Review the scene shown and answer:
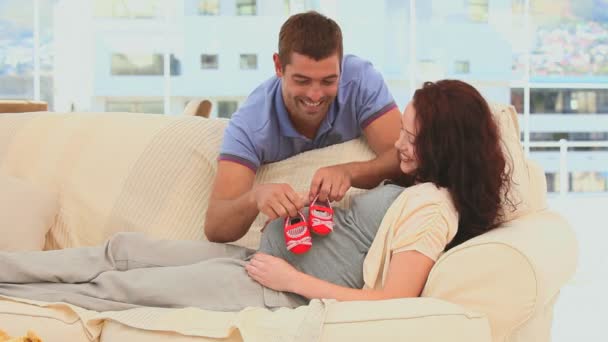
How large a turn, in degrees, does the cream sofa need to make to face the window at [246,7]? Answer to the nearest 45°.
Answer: approximately 180°

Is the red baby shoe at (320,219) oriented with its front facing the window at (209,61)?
no

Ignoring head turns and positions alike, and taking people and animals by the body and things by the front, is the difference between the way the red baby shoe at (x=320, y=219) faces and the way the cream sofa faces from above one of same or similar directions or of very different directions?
same or similar directions

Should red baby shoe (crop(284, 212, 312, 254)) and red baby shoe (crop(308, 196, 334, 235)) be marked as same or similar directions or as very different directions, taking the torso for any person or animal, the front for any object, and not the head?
same or similar directions

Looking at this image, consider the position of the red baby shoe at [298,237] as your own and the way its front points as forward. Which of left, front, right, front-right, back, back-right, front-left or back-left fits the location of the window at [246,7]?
back

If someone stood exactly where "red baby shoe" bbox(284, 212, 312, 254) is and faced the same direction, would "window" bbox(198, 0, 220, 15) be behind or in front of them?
behind

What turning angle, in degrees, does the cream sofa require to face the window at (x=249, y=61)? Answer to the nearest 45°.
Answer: approximately 180°

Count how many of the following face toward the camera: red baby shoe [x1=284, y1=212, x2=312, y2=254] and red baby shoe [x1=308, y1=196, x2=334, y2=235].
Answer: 2

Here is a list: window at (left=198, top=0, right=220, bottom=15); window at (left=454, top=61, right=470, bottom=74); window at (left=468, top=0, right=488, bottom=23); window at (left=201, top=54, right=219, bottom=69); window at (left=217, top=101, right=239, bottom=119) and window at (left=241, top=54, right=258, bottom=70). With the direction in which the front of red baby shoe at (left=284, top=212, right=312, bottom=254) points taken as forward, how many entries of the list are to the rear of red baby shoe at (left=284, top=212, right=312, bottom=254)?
6

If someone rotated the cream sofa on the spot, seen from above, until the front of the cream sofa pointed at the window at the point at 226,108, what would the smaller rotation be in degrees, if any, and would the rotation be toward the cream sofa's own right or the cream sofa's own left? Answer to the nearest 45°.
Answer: approximately 180°

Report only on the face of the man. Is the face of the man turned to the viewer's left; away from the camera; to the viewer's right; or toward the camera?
toward the camera

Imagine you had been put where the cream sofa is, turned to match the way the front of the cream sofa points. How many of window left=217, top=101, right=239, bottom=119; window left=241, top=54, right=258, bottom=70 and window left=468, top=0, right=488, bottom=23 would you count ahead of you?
0

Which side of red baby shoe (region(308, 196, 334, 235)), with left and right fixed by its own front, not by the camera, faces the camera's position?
front

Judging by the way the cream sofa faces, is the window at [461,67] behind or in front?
behind

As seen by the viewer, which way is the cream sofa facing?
toward the camera

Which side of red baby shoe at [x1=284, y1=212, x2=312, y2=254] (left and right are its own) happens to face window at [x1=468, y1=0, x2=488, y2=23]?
back

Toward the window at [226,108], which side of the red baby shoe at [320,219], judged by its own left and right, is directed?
back

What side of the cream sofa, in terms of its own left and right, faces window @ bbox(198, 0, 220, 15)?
back

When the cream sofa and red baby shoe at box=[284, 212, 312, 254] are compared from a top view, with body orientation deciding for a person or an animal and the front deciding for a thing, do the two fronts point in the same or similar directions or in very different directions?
same or similar directions
